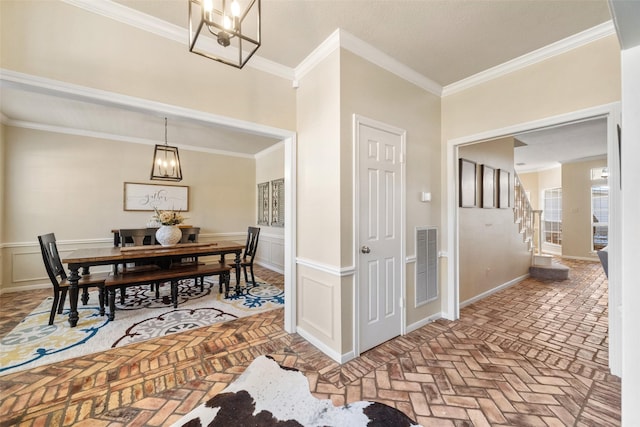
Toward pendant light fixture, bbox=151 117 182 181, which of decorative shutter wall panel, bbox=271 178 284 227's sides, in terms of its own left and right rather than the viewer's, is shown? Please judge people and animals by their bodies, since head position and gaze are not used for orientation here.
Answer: front

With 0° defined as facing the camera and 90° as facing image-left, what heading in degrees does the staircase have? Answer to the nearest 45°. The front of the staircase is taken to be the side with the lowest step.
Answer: approximately 315°

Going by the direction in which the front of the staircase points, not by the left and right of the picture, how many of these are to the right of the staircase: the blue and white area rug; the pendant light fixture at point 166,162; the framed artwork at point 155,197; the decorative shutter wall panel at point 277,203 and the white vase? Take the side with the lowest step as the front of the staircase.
5

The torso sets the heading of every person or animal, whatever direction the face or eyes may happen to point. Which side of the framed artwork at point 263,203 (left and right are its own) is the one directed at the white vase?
front

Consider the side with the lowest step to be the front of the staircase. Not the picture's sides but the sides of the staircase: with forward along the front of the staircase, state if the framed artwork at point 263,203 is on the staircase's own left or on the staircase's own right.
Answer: on the staircase's own right

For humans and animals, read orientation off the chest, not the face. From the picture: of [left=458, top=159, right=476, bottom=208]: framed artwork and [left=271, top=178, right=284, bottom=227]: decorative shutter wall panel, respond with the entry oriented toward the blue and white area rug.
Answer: [left=271, top=178, right=284, bottom=227]: decorative shutter wall panel

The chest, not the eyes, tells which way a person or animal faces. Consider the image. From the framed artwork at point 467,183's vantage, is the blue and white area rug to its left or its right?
on its right

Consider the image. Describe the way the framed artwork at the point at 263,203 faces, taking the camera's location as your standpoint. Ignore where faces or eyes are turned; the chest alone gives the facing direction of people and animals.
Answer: facing the viewer and to the left of the viewer

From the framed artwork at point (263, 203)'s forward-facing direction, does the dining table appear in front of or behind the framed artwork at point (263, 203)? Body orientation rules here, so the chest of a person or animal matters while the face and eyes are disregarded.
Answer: in front

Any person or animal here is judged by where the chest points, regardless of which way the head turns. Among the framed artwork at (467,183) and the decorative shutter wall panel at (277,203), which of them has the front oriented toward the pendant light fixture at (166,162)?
the decorative shutter wall panel at (277,203)

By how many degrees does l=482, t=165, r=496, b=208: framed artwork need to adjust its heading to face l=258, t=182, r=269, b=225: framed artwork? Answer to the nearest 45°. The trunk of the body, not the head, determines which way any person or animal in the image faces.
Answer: approximately 135° to its right

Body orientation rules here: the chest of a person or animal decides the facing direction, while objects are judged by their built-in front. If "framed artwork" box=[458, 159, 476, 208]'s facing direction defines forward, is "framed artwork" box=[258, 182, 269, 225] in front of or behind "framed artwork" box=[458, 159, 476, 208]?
behind

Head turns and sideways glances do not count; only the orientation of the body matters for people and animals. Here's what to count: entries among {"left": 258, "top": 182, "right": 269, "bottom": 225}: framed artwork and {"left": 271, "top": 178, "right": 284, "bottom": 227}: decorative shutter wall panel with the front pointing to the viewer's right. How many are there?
0

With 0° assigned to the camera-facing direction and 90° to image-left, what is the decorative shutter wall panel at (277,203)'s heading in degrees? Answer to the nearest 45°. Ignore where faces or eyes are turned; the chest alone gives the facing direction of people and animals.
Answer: approximately 45°
